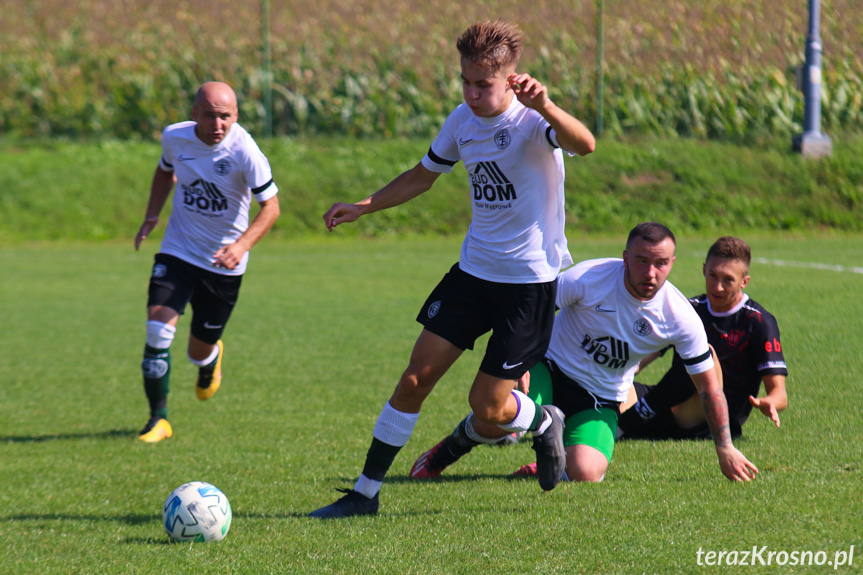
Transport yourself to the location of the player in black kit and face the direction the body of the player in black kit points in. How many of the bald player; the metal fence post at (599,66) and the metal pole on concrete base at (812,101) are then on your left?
0

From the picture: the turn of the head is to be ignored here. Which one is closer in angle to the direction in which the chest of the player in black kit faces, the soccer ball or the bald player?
the soccer ball

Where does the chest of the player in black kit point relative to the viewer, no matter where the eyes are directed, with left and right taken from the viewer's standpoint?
facing the viewer and to the left of the viewer

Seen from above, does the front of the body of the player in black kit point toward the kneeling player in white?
yes

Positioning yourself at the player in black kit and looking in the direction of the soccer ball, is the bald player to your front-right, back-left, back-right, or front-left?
front-right

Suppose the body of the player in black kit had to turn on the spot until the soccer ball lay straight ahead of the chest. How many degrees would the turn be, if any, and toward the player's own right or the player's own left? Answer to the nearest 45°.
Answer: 0° — they already face it

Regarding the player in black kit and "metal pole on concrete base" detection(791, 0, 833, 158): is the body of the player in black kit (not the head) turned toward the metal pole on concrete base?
no

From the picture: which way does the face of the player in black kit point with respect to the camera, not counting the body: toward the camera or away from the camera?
toward the camera

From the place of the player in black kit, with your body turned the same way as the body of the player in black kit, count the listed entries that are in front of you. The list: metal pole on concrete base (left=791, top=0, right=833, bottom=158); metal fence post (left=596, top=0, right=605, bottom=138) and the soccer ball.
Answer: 1

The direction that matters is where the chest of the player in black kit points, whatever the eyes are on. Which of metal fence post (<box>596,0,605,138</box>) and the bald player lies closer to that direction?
the bald player

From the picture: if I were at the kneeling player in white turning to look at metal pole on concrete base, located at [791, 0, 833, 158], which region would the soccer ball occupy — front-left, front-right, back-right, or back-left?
back-left

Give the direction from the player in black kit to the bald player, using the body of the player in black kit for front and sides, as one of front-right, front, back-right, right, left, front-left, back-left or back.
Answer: front-right

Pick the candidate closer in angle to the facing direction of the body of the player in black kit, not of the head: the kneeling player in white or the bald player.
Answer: the kneeling player in white

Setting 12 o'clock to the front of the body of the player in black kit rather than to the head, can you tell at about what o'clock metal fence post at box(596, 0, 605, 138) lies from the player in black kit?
The metal fence post is roughly at 4 o'clock from the player in black kit.

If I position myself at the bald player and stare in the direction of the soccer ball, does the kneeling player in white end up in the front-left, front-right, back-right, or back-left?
front-left

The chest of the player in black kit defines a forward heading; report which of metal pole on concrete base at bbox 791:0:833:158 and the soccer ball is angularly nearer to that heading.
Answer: the soccer ball
